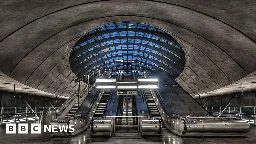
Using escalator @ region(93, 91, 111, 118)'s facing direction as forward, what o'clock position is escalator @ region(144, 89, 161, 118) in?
escalator @ region(144, 89, 161, 118) is roughly at 9 o'clock from escalator @ region(93, 91, 111, 118).

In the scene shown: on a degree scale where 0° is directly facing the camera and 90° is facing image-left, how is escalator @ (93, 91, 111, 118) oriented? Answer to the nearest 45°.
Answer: approximately 0°
